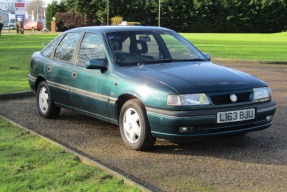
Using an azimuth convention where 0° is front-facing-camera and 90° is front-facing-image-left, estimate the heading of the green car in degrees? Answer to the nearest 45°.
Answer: approximately 315°
